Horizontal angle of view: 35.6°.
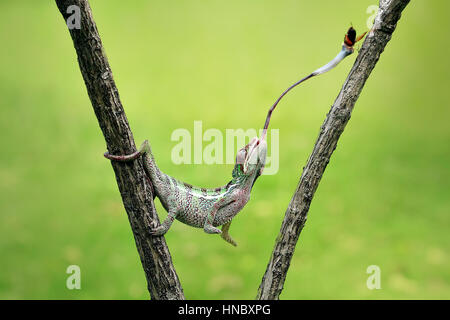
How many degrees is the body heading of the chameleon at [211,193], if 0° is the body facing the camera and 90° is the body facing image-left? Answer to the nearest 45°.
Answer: approximately 270°
